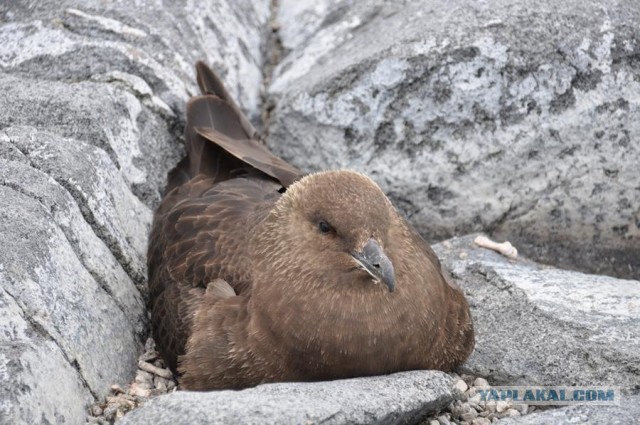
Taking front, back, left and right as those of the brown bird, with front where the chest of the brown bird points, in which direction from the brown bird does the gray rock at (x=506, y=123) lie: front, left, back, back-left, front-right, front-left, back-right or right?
left

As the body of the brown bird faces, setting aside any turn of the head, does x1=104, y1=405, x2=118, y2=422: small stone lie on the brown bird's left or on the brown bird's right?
on the brown bird's right

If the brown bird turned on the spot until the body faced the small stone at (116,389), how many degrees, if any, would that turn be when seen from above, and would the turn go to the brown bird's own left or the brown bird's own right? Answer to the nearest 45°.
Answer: approximately 135° to the brown bird's own right

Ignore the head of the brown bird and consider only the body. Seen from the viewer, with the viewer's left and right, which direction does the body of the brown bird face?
facing the viewer and to the right of the viewer
